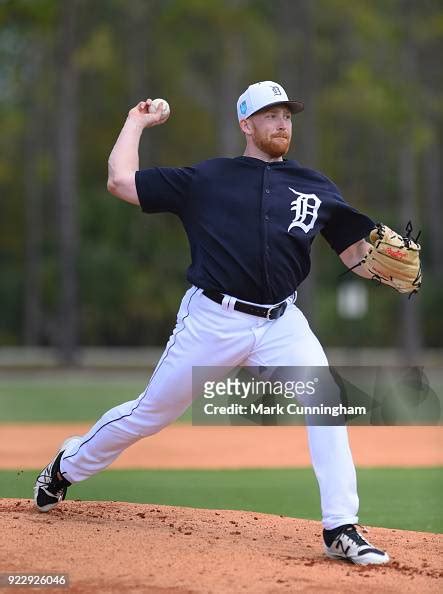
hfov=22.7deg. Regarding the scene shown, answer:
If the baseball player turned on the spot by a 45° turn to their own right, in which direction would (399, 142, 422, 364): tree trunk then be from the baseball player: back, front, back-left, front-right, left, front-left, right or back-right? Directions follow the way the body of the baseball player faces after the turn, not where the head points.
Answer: back

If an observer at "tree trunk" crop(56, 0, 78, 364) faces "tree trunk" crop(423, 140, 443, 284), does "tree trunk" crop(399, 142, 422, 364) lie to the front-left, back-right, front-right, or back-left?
front-right

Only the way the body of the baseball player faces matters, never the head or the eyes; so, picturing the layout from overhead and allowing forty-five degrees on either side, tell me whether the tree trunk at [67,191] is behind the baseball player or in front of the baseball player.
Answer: behind

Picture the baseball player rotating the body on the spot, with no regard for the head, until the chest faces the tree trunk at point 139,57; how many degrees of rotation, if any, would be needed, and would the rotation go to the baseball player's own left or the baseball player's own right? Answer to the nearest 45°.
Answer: approximately 135° to the baseball player's own left

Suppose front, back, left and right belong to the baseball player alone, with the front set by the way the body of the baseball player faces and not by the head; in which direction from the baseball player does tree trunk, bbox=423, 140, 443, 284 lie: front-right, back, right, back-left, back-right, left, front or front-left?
back-left
